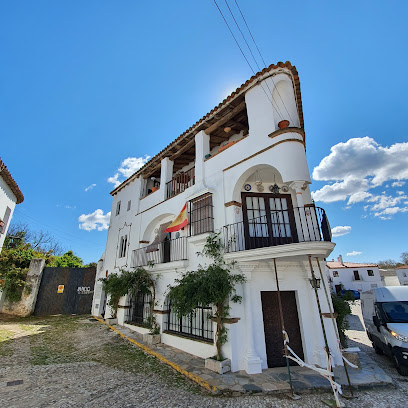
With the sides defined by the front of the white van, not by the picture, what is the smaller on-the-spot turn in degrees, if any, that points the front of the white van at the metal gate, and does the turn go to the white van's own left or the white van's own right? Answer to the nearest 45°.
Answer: approximately 135° to the white van's own right

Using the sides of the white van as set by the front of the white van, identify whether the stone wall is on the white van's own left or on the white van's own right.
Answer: on the white van's own right

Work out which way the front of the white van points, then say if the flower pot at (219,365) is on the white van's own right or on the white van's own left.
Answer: on the white van's own right

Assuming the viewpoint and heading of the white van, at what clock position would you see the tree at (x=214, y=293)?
The tree is roughly at 3 o'clock from the white van.

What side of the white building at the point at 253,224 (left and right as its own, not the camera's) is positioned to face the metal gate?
right

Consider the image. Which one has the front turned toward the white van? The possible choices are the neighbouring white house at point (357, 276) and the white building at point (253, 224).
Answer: the neighbouring white house

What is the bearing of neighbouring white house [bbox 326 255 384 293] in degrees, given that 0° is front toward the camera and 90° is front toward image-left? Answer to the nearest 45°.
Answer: approximately 0°

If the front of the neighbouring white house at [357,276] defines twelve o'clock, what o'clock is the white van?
The white van is roughly at 12 o'clock from the neighbouring white house.
